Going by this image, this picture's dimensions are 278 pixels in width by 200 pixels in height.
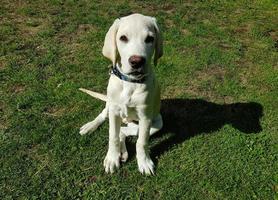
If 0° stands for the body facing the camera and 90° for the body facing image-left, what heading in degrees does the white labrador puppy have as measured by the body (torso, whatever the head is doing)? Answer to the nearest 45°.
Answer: approximately 0°
